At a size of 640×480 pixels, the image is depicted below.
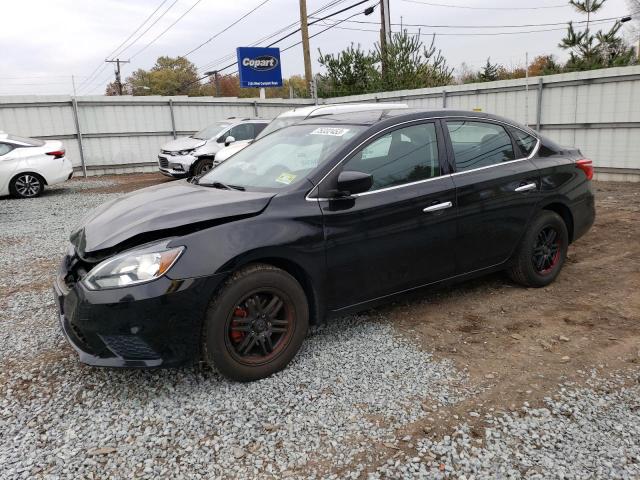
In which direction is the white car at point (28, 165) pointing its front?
to the viewer's left

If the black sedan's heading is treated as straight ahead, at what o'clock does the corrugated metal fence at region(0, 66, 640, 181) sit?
The corrugated metal fence is roughly at 5 o'clock from the black sedan.

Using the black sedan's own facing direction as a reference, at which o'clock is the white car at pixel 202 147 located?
The white car is roughly at 4 o'clock from the black sedan.

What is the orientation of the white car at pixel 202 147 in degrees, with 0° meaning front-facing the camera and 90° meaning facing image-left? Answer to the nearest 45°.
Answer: approximately 45°

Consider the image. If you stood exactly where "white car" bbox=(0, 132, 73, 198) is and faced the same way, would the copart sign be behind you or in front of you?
behind

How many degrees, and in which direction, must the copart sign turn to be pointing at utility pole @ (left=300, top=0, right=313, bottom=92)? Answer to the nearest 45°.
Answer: approximately 90° to its left

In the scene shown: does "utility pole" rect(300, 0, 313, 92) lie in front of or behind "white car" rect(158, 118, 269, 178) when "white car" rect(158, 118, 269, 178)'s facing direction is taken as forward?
behind

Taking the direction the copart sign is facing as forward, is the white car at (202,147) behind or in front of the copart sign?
in front

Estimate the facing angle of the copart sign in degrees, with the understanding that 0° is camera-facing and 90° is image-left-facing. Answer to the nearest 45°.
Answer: approximately 0°

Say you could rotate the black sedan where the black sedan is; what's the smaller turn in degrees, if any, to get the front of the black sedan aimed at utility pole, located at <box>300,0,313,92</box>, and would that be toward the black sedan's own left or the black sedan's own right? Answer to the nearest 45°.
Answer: approximately 135° to the black sedan's own right

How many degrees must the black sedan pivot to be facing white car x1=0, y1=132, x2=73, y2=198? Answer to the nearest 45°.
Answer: approximately 90° to its right

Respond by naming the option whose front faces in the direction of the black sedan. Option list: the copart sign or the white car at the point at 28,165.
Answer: the copart sign
